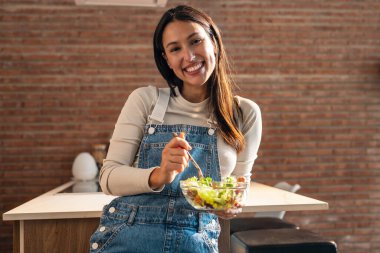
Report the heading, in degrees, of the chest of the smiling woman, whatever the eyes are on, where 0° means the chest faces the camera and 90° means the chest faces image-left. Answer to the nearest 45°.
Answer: approximately 0°

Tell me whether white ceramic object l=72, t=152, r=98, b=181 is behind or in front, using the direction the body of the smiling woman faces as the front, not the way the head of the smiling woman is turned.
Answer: behind
